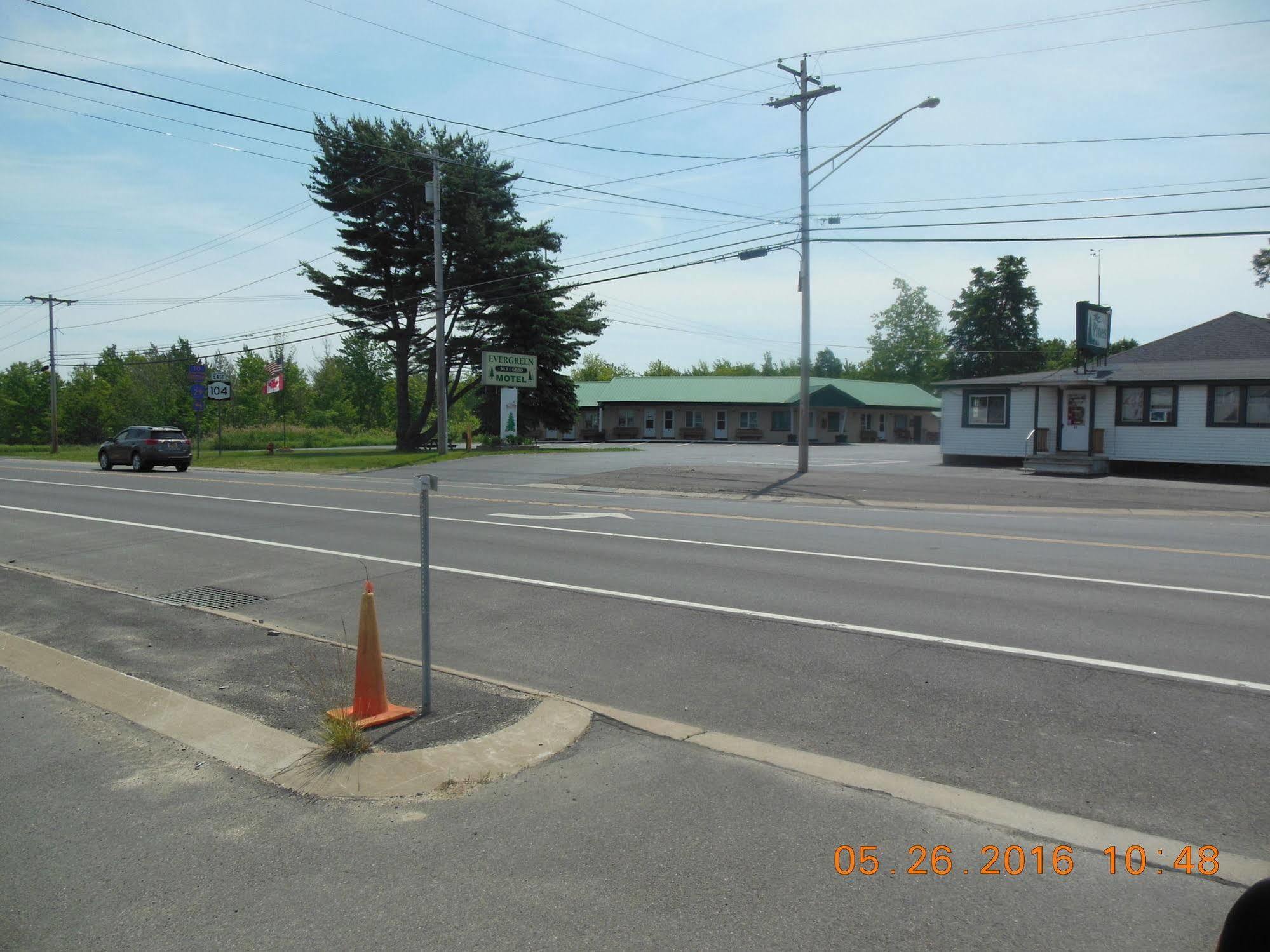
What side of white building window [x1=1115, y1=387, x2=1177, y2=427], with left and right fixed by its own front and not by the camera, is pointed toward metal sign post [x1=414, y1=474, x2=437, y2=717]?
front

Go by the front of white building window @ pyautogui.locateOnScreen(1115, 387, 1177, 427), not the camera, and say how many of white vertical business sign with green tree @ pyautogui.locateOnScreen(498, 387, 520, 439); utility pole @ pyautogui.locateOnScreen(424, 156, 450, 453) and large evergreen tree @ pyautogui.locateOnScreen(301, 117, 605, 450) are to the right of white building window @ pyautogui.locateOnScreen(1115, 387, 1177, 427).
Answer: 3

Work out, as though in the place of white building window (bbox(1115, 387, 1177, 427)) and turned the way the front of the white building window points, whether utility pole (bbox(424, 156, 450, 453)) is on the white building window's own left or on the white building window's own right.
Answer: on the white building window's own right

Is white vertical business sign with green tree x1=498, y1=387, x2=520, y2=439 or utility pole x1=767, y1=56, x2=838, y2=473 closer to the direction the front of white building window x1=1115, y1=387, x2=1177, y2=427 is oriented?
the utility pole

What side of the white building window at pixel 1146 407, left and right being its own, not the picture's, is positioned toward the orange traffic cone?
front

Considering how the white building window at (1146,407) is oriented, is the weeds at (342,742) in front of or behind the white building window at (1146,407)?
in front

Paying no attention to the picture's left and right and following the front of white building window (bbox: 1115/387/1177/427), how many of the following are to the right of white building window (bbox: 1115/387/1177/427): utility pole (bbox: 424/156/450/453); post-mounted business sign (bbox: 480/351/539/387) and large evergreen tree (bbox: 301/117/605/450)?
3

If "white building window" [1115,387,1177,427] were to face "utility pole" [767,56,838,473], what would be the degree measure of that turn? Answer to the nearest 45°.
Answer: approximately 45° to its right

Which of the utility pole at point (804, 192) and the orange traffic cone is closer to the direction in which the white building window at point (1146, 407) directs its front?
the orange traffic cone

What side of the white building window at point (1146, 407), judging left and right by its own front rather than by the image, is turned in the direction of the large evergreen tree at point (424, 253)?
right

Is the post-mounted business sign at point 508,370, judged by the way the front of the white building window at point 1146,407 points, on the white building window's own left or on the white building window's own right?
on the white building window's own right

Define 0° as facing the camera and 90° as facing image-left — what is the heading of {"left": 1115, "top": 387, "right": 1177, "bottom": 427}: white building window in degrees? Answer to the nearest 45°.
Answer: approximately 0°
